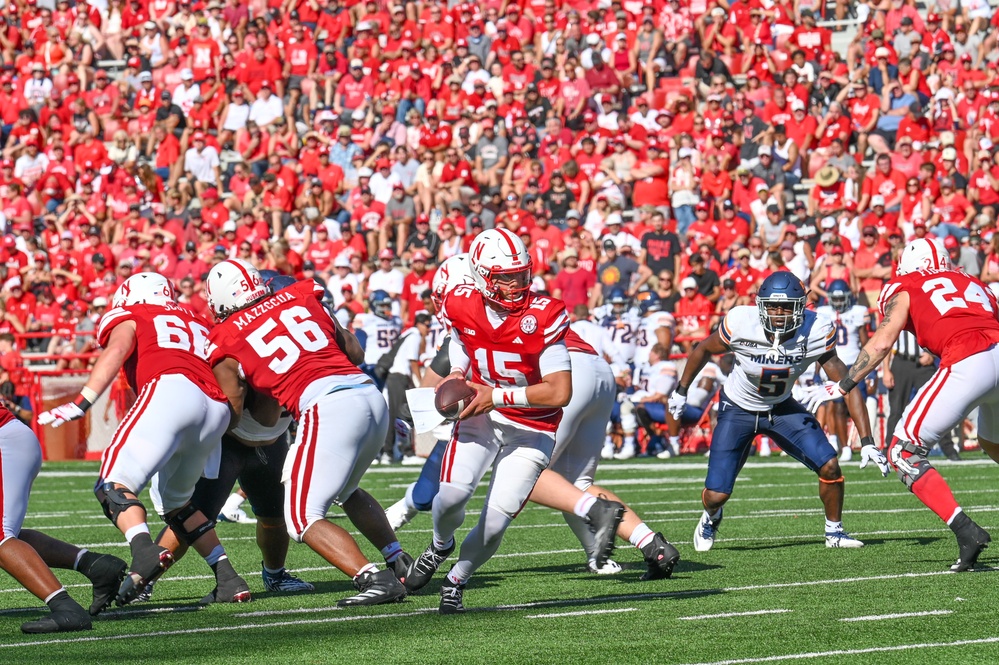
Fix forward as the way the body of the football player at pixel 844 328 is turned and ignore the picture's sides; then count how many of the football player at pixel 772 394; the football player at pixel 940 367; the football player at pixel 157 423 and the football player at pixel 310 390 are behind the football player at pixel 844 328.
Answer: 0

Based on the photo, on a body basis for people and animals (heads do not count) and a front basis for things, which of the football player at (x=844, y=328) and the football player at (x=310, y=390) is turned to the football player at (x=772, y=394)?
the football player at (x=844, y=328)

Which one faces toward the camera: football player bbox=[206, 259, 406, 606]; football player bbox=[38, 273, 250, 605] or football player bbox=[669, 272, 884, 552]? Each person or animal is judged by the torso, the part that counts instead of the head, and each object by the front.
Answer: football player bbox=[669, 272, 884, 552]

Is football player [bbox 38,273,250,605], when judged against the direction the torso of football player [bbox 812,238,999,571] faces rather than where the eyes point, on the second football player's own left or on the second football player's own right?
on the second football player's own left

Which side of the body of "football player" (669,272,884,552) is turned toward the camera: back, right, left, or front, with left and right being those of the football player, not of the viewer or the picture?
front

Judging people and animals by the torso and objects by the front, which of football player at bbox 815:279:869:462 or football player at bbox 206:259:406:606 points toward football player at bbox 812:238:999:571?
football player at bbox 815:279:869:462

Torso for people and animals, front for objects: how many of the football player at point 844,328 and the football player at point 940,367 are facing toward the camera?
1

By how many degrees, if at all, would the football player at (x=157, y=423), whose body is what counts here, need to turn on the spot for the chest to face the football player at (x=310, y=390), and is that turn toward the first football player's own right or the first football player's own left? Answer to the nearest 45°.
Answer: approximately 135° to the first football player's own right

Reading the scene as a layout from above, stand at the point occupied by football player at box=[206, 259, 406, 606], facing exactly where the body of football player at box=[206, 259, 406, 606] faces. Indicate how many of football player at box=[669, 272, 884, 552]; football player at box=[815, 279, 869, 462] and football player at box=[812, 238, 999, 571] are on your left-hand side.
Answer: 0

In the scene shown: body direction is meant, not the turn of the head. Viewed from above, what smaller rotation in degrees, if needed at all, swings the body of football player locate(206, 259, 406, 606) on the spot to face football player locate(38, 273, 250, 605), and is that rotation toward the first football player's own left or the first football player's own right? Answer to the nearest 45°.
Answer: approximately 45° to the first football player's own left

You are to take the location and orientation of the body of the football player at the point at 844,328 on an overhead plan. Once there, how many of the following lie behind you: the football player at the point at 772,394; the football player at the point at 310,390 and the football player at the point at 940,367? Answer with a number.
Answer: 0

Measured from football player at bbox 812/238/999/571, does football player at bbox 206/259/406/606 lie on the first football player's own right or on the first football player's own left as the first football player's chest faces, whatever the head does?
on the first football player's own left

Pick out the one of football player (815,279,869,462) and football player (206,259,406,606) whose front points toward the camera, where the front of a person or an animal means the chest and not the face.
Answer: football player (815,279,869,462)

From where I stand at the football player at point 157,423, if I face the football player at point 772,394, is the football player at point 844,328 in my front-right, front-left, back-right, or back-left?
front-left

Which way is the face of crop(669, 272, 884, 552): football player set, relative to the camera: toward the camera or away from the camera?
toward the camera

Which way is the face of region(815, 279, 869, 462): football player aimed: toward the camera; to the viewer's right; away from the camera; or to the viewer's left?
toward the camera

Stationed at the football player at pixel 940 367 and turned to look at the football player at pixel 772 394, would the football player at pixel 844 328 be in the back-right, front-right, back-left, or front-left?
front-right

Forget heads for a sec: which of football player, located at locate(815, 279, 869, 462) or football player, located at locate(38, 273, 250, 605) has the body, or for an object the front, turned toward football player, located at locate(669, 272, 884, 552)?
football player, located at locate(815, 279, 869, 462)

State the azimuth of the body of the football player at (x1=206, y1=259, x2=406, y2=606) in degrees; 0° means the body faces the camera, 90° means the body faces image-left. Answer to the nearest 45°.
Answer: approximately 135°

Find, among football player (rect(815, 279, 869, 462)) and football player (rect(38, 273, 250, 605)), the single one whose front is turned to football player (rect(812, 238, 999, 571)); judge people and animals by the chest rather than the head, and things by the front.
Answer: football player (rect(815, 279, 869, 462))

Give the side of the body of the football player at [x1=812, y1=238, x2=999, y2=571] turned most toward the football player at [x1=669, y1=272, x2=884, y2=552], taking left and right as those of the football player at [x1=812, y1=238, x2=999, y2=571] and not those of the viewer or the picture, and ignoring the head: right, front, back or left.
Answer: front

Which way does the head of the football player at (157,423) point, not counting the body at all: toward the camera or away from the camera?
away from the camera
